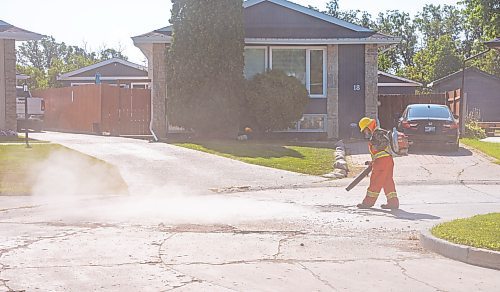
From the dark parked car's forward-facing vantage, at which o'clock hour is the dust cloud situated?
The dust cloud is roughly at 7 o'clock from the dark parked car.

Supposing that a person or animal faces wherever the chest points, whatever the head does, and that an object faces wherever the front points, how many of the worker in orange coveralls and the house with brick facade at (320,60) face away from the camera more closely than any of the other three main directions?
0

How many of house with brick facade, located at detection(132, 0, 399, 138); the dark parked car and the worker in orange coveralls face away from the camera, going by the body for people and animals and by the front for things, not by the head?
1

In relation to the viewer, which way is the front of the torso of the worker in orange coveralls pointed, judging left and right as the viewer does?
facing to the left of the viewer

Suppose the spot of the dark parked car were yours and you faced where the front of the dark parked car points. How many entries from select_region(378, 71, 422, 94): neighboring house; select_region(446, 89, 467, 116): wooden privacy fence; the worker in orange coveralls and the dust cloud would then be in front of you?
2

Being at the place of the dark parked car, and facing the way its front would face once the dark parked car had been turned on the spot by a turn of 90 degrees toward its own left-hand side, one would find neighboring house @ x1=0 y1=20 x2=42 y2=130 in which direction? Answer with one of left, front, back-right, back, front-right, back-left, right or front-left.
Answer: front

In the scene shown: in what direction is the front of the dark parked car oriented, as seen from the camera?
facing away from the viewer

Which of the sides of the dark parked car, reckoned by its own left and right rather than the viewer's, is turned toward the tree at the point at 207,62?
left

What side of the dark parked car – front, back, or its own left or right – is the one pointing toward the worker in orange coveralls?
back

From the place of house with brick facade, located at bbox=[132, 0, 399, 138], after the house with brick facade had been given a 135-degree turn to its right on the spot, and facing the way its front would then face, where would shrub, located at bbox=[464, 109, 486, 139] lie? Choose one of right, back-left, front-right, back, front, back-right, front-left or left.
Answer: back-right

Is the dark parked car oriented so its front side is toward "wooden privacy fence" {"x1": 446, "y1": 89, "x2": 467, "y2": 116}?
yes

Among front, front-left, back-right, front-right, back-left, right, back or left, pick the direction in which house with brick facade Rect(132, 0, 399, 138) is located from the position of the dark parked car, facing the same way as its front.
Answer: front-left

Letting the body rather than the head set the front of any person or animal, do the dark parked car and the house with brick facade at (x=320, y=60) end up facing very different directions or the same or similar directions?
very different directions

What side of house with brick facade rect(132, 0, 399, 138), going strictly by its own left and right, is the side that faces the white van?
right

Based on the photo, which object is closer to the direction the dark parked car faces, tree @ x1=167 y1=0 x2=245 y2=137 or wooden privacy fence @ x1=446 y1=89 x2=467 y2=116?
the wooden privacy fence

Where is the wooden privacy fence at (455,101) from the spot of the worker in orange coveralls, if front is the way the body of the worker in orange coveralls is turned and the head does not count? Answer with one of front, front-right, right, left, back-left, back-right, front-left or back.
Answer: right

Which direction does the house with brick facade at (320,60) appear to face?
toward the camera

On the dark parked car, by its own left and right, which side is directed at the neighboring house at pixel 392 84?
front
